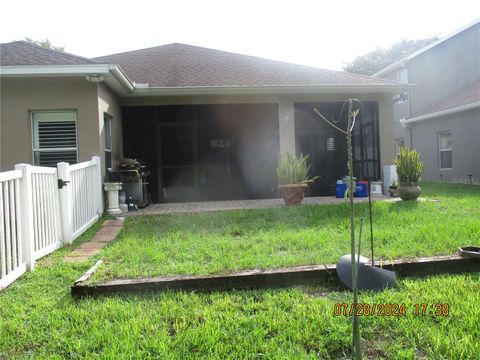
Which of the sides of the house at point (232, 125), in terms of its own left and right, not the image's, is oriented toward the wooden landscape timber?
back

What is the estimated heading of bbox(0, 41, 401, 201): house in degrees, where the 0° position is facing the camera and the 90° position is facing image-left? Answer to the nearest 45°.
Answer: approximately 180°

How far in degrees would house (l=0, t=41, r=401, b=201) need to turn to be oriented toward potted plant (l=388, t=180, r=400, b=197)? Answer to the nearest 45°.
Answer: approximately 90° to its right
